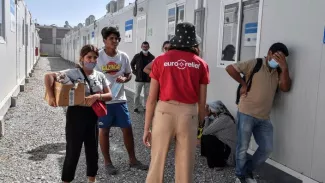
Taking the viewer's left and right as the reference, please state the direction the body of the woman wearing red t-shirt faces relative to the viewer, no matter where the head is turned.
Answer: facing away from the viewer

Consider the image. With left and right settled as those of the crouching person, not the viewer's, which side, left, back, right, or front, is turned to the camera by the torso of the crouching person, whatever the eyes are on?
left

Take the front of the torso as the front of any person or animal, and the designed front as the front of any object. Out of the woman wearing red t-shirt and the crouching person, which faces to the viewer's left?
the crouching person

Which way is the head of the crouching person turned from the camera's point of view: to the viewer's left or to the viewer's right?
to the viewer's left

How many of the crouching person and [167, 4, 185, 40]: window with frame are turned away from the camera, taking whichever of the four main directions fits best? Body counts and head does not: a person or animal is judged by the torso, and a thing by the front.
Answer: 0

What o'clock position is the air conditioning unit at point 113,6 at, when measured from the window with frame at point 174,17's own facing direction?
The air conditioning unit is roughly at 4 o'clock from the window with frame.

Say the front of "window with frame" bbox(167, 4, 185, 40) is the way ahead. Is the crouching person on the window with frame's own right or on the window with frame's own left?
on the window with frame's own left

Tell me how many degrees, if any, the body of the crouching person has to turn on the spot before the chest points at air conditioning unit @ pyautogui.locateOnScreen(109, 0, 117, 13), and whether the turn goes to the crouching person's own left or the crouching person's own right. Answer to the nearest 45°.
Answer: approximately 45° to the crouching person's own right

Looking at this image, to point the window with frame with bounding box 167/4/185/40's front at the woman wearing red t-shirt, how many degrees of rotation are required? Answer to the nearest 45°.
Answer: approximately 45° to its left

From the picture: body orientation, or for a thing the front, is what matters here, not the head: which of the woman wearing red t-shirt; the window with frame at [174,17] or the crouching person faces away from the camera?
the woman wearing red t-shirt

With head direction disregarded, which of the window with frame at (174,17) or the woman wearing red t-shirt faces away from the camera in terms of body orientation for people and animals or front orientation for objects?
the woman wearing red t-shirt

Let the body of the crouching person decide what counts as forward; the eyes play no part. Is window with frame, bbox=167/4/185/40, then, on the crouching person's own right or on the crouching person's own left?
on the crouching person's own right

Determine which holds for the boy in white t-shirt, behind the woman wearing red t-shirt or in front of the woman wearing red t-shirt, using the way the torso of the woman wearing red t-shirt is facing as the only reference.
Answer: in front

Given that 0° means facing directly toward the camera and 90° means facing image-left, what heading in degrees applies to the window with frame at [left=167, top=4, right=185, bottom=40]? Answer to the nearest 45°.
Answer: approximately 45°

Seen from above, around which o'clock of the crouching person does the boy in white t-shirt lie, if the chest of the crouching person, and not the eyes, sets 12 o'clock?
The boy in white t-shirt is roughly at 11 o'clock from the crouching person.
